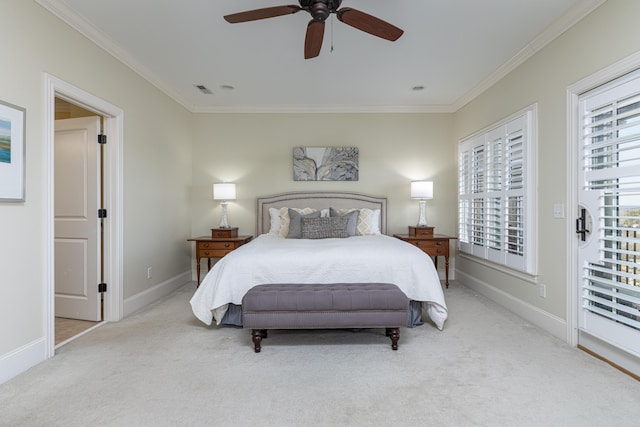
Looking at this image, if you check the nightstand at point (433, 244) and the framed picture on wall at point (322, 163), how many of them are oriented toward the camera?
2

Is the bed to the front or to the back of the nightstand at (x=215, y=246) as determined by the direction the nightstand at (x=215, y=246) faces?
to the front

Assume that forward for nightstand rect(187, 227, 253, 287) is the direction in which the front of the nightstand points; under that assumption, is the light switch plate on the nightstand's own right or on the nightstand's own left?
on the nightstand's own left

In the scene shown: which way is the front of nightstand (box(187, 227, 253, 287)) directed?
toward the camera

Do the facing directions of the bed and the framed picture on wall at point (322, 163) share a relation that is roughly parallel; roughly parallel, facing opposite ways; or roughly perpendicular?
roughly parallel

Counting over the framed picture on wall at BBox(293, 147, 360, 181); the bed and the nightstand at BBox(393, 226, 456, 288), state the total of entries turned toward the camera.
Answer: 3

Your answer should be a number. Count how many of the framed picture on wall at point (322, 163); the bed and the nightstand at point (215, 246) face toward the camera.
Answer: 3

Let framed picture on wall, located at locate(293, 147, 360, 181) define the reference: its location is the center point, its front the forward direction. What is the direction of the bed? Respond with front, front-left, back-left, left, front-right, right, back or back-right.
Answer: front

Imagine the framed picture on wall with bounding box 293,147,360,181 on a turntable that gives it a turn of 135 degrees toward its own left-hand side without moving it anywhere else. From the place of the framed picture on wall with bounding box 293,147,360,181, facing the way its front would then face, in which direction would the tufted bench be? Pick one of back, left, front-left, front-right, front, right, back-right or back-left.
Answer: back-right

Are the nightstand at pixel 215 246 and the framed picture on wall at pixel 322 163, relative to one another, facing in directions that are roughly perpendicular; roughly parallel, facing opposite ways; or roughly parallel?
roughly parallel

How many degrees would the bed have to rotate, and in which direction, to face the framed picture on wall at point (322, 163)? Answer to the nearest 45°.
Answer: approximately 180°

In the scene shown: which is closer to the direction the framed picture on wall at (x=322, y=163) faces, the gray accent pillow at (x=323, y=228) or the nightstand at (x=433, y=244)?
the gray accent pillow

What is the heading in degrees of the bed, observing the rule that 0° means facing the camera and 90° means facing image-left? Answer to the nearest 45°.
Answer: approximately 0°

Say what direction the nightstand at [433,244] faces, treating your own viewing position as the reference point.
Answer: facing the viewer

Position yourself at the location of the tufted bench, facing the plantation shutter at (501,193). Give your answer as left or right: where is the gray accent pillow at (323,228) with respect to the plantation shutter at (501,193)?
left

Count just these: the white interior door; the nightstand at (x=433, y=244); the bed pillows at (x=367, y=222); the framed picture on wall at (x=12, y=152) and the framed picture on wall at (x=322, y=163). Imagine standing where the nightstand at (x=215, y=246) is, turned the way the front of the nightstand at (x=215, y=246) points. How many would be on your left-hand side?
3
